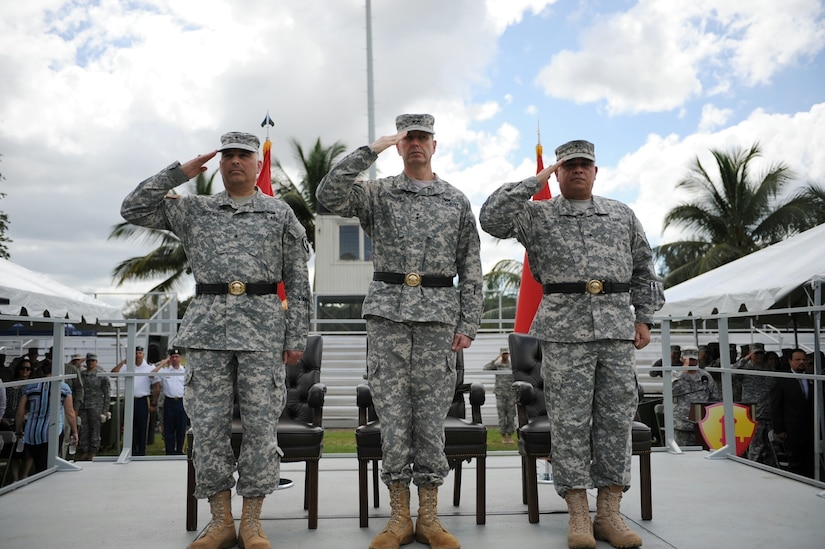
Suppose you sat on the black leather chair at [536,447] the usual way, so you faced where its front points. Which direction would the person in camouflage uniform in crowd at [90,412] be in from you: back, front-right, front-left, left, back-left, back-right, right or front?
back-right

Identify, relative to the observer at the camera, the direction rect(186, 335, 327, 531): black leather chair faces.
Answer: facing the viewer

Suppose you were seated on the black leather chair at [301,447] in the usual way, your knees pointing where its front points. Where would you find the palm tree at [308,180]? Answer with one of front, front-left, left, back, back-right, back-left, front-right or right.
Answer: back

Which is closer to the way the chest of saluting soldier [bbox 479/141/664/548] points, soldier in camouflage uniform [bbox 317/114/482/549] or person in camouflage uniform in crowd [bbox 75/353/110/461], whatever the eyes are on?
the soldier in camouflage uniform

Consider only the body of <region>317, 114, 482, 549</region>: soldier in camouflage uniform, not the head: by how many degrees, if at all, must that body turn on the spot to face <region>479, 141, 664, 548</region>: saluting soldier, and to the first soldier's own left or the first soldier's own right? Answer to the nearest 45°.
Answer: approximately 90° to the first soldier's own left

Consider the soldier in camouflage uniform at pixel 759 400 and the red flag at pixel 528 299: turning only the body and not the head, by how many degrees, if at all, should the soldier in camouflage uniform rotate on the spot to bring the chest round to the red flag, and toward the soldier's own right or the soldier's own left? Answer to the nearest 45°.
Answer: approximately 45° to the soldier's own right

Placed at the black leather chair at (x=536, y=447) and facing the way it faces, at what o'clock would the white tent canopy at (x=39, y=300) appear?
The white tent canopy is roughly at 4 o'clock from the black leather chair.

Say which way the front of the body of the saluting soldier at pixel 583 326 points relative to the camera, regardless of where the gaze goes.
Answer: toward the camera

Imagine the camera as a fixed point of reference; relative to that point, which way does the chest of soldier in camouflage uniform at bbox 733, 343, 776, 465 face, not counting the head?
toward the camera

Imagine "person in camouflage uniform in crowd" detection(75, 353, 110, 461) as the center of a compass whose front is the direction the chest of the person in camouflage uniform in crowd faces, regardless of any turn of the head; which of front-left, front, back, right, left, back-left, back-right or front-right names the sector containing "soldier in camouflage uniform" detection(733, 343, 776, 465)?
front-left
